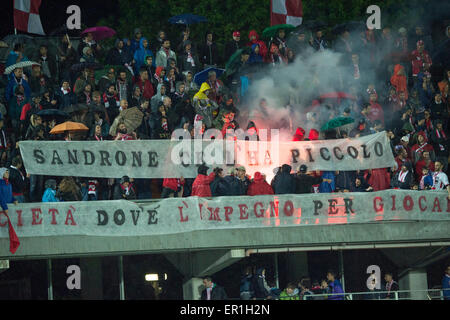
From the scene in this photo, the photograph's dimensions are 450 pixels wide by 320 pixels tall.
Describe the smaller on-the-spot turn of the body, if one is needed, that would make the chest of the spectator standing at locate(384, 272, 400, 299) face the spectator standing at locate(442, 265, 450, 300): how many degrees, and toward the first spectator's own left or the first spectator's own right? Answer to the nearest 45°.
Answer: approximately 135° to the first spectator's own left

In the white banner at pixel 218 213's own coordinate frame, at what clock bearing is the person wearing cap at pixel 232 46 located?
The person wearing cap is roughly at 6 o'clock from the white banner.

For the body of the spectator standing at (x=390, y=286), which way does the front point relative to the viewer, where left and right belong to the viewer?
facing the viewer and to the left of the viewer

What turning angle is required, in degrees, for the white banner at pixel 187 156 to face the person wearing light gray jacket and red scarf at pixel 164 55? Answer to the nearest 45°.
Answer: approximately 180°

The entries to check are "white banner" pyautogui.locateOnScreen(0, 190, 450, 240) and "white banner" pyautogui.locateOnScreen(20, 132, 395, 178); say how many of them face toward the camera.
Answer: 2

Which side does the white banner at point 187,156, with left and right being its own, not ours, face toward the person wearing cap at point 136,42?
back

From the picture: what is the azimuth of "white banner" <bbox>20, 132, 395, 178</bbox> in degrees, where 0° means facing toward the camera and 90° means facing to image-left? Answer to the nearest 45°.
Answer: approximately 0°

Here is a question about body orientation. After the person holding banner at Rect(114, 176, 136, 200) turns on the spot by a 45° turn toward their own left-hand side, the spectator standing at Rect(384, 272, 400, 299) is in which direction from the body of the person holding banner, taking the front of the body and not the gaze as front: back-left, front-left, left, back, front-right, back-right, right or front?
front-left

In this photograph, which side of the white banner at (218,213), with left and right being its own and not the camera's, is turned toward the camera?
front

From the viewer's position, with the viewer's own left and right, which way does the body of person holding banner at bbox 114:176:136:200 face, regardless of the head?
facing the viewer
